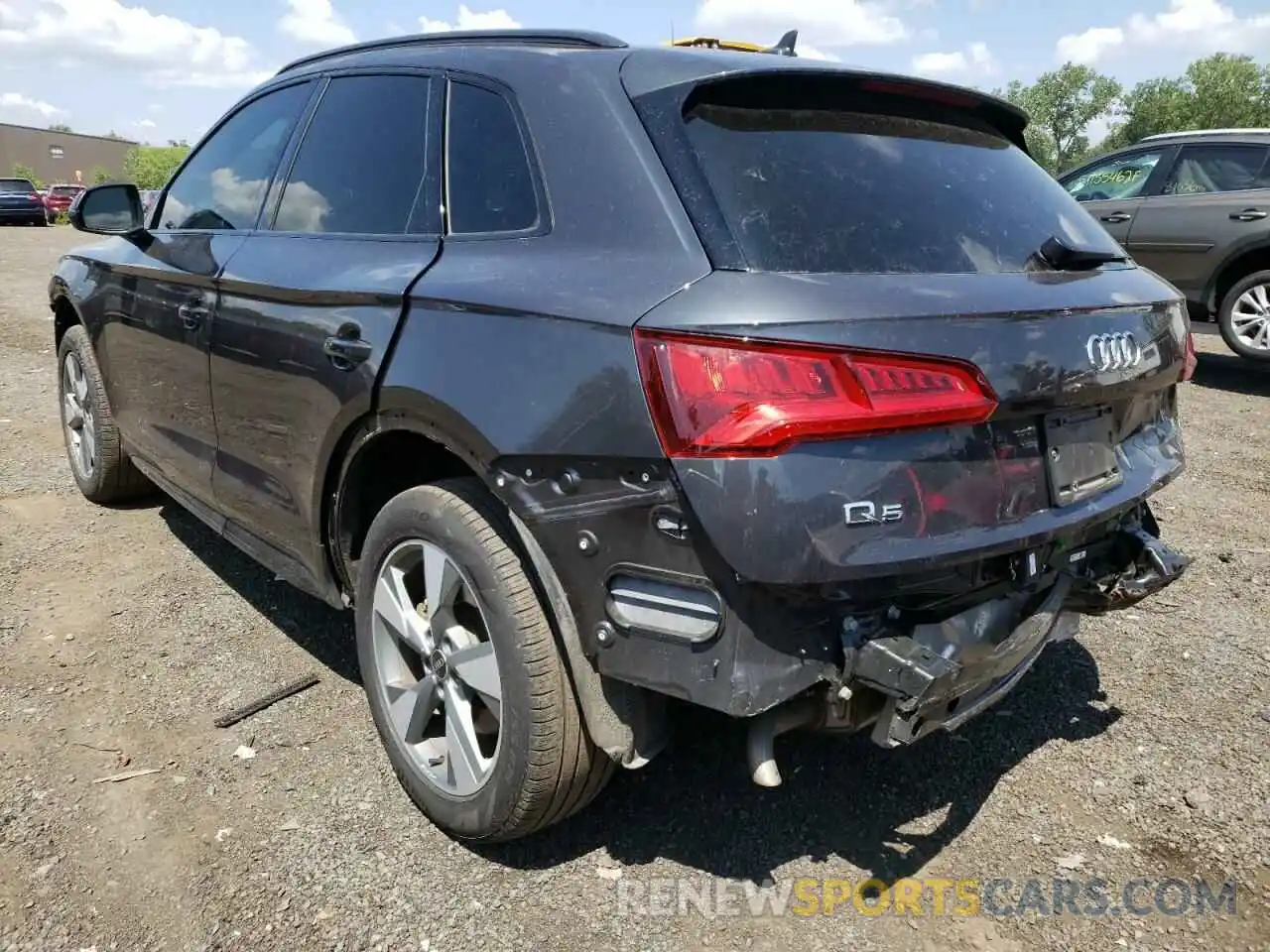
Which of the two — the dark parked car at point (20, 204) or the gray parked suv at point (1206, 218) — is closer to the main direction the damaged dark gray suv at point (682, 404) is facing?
the dark parked car

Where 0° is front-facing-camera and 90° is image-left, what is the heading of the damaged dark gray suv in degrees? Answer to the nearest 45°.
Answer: approximately 135°

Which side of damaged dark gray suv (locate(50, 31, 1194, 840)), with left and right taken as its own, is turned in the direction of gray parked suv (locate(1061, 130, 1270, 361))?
right

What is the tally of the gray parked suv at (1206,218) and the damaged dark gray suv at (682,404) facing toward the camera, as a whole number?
0

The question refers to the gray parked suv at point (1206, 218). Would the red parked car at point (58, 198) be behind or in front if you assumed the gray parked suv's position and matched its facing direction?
in front

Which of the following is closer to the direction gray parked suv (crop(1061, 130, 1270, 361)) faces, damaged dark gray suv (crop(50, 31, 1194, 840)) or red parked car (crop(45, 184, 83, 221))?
the red parked car

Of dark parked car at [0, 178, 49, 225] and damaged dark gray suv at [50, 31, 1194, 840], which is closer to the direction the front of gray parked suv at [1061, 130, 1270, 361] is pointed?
the dark parked car

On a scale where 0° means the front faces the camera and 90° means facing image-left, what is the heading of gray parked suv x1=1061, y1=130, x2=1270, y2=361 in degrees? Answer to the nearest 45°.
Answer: approximately 90°

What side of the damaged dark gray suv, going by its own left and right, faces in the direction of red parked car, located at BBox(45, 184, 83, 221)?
front

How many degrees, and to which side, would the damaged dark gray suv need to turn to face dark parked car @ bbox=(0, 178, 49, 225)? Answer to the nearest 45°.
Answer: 0° — it already faces it

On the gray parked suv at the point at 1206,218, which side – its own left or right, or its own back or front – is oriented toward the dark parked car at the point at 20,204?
front
